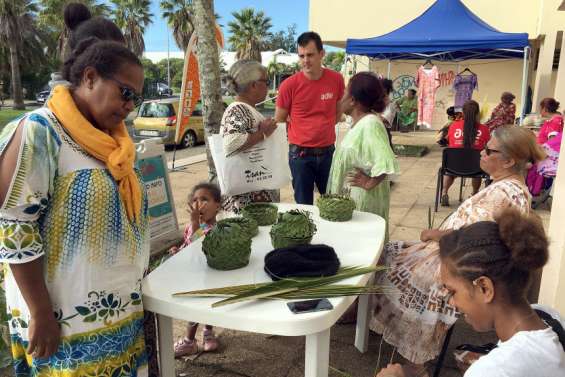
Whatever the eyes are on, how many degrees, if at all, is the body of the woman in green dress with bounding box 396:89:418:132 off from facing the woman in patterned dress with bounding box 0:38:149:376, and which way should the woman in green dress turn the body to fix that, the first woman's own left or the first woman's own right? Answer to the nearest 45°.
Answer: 0° — they already face them

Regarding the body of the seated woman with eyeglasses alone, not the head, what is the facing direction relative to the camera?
to the viewer's left

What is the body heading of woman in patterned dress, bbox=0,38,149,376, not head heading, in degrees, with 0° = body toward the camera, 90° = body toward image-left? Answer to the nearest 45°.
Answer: approximately 315°

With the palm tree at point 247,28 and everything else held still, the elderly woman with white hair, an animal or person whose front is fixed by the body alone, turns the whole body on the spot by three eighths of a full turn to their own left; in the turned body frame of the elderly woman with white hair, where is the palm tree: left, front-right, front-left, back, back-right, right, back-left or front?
front-right

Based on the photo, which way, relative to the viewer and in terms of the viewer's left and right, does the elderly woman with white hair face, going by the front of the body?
facing to the right of the viewer

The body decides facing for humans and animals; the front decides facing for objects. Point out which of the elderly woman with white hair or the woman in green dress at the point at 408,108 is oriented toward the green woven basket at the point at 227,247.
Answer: the woman in green dress

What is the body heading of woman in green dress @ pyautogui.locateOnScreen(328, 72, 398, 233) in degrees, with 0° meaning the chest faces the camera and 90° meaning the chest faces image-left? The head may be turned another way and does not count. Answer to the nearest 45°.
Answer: approximately 90°
